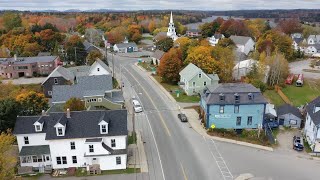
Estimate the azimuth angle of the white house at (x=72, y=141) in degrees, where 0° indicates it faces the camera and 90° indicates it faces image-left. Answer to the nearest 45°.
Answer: approximately 0°

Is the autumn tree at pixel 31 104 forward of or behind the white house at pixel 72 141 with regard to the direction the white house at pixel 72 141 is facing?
behind

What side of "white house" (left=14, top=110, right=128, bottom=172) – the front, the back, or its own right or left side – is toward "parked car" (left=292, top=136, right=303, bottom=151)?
left

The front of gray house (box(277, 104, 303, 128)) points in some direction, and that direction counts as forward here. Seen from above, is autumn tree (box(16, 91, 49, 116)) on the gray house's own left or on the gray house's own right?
on the gray house's own right

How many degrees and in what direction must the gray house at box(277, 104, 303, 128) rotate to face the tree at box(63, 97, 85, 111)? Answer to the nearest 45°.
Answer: approximately 45° to its right

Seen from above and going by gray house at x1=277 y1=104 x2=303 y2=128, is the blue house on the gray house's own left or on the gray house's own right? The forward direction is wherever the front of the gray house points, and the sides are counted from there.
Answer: on the gray house's own right

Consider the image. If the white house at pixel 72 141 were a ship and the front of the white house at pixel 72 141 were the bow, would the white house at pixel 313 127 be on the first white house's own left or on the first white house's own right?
on the first white house's own left
